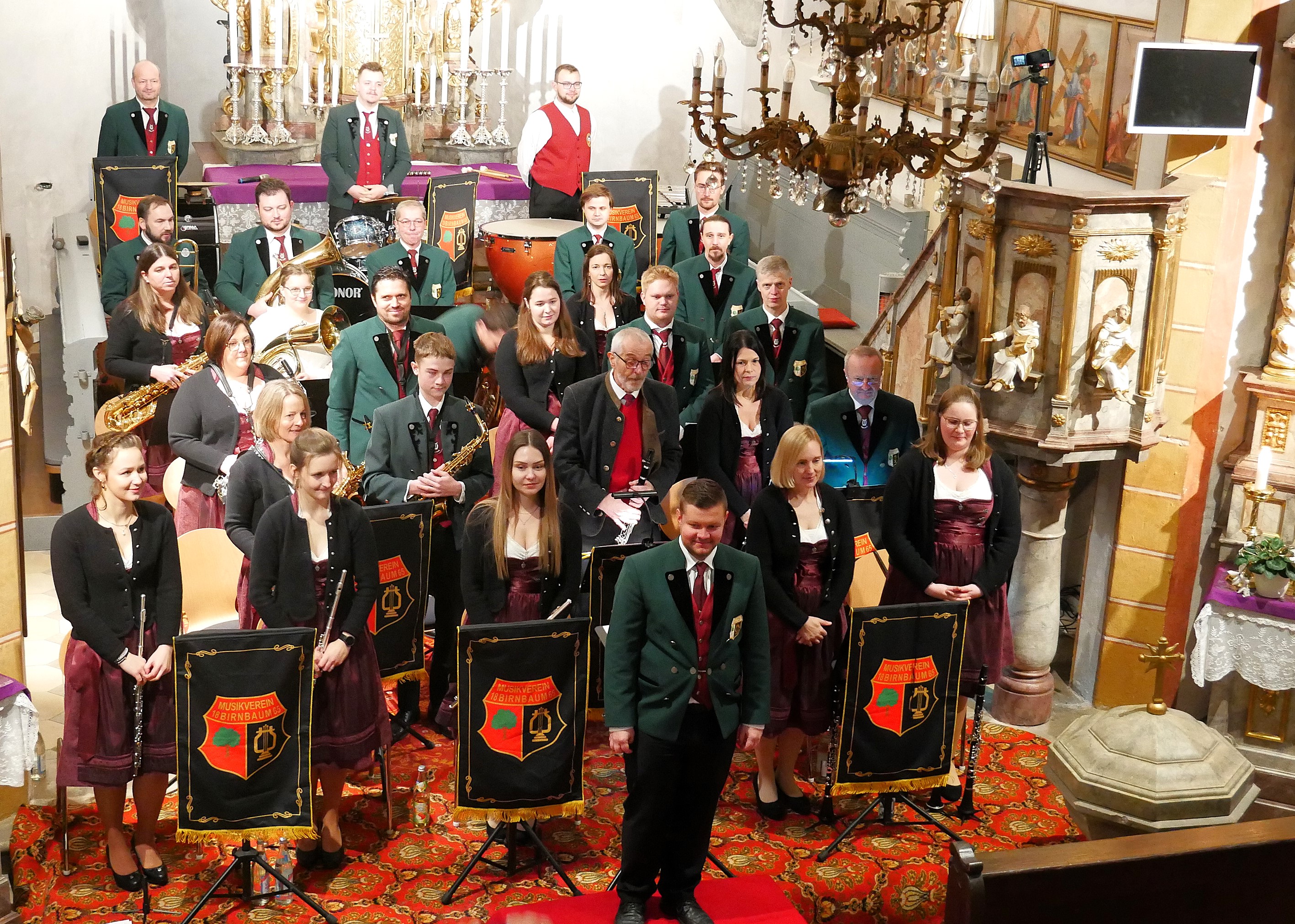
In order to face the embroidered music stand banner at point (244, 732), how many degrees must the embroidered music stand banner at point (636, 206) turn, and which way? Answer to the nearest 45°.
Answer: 0° — it already faces it

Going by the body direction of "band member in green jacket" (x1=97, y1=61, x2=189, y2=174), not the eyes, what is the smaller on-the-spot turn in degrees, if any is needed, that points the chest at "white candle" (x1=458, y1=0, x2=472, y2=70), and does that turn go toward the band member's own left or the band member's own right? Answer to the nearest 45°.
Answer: approximately 135° to the band member's own left

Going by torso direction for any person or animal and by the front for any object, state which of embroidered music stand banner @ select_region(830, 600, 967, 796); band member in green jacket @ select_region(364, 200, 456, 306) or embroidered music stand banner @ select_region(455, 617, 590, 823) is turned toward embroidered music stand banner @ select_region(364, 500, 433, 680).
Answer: the band member in green jacket

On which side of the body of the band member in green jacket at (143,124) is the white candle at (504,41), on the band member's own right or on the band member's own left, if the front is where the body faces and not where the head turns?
on the band member's own left

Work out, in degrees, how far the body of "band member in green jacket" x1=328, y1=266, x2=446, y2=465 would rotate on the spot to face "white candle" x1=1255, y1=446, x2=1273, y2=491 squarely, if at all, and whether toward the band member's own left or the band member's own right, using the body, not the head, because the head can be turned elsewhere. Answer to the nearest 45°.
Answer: approximately 45° to the band member's own left
